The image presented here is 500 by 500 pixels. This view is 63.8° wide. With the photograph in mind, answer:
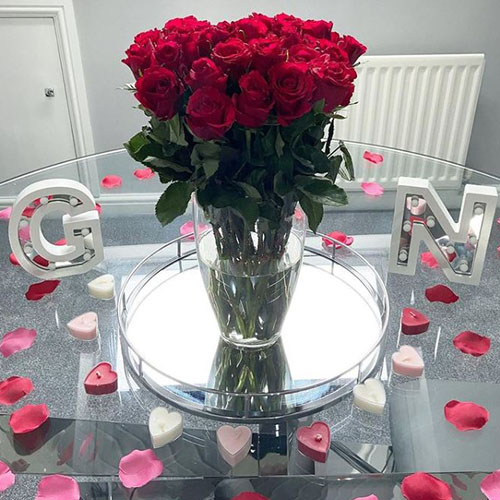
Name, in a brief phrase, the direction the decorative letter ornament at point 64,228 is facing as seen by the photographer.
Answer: facing the viewer

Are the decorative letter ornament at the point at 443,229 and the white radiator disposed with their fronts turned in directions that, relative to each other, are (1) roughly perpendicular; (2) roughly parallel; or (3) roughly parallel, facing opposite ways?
roughly parallel

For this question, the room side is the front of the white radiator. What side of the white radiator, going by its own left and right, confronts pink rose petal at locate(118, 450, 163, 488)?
front

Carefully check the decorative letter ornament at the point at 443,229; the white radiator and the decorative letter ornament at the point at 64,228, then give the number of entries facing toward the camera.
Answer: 3

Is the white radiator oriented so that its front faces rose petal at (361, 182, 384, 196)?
yes

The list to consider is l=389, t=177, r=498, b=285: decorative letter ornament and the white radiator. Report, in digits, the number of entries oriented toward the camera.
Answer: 2

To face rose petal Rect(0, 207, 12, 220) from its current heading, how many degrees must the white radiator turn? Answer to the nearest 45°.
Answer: approximately 45° to its right

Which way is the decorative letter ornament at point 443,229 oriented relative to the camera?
toward the camera
